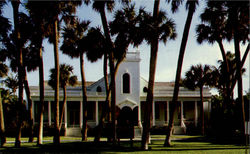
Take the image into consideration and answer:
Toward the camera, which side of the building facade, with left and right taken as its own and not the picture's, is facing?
front

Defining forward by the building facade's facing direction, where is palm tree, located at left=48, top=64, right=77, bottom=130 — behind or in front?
in front

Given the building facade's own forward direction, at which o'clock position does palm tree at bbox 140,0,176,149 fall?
The palm tree is roughly at 12 o'clock from the building facade.

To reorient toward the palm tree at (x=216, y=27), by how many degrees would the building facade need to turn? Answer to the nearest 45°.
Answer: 0° — it already faces it

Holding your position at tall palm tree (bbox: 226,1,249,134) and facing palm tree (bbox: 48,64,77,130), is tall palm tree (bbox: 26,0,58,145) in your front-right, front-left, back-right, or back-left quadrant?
front-left

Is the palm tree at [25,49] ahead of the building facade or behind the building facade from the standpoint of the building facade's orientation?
ahead

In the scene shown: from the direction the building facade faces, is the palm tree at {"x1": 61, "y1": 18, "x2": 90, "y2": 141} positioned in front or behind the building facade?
in front

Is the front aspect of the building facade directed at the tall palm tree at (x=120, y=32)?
yes

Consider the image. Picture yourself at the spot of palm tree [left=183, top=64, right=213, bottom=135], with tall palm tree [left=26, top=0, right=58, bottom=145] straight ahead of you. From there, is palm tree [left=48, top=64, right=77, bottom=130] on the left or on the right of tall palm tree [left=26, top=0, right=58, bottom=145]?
right
